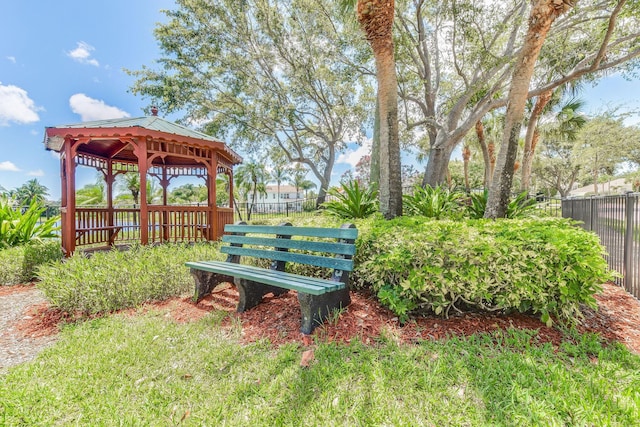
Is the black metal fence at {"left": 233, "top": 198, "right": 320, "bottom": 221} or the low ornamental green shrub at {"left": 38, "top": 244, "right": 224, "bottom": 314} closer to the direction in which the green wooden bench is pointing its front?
the low ornamental green shrub

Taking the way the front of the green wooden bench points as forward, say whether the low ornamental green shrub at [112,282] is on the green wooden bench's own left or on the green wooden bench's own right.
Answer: on the green wooden bench's own right

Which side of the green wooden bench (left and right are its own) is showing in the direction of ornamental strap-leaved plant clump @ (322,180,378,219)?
back

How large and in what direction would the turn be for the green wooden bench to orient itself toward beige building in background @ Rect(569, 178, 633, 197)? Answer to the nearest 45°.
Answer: approximately 180°

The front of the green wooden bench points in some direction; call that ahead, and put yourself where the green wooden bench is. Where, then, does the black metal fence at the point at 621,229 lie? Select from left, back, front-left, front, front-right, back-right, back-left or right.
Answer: back-left

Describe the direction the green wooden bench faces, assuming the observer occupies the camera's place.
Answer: facing the viewer and to the left of the viewer

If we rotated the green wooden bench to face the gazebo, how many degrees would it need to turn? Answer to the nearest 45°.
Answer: approximately 90° to its right

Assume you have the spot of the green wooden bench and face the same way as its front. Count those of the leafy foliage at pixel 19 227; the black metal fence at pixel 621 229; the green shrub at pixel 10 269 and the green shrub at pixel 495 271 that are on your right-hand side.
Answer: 2

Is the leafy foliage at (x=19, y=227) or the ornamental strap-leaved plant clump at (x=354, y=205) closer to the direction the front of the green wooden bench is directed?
the leafy foliage

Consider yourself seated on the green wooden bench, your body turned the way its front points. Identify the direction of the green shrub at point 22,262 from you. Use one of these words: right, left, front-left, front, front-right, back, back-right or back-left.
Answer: right

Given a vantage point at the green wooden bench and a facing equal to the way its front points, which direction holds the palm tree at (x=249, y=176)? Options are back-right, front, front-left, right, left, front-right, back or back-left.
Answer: back-right

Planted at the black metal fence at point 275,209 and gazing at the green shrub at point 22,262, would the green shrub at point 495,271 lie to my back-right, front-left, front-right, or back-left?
front-left

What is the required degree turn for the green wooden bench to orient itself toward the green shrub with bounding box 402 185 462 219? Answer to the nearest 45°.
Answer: approximately 180°

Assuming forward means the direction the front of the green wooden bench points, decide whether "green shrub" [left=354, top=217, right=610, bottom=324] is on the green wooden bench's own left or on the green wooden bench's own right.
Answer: on the green wooden bench's own left
